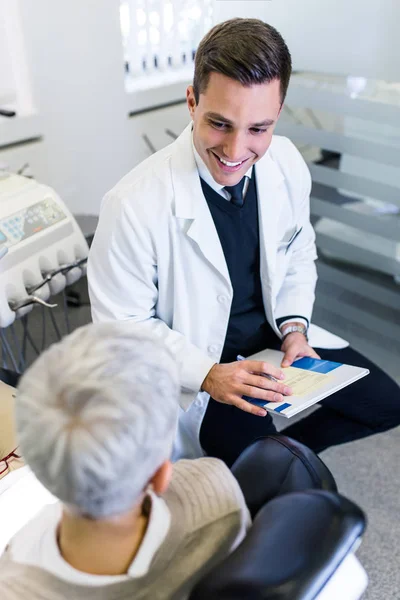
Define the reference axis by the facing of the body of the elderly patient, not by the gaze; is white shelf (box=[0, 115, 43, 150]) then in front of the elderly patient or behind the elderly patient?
in front

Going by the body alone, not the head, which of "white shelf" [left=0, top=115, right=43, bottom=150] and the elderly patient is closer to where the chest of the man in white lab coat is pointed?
the elderly patient

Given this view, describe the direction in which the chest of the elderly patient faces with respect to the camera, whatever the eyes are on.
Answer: away from the camera

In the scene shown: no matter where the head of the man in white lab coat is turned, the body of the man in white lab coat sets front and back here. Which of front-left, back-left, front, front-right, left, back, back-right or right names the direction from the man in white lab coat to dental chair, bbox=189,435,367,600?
front-right

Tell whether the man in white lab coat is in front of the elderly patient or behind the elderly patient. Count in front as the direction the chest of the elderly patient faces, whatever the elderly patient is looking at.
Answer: in front

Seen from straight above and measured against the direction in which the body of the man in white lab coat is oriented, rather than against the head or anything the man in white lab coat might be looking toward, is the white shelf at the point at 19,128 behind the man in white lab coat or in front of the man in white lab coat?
behind

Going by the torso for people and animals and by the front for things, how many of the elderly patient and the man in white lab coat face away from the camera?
1

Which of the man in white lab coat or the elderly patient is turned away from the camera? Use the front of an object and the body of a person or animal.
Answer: the elderly patient

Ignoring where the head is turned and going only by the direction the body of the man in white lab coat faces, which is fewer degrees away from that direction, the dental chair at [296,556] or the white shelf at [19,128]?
the dental chair
